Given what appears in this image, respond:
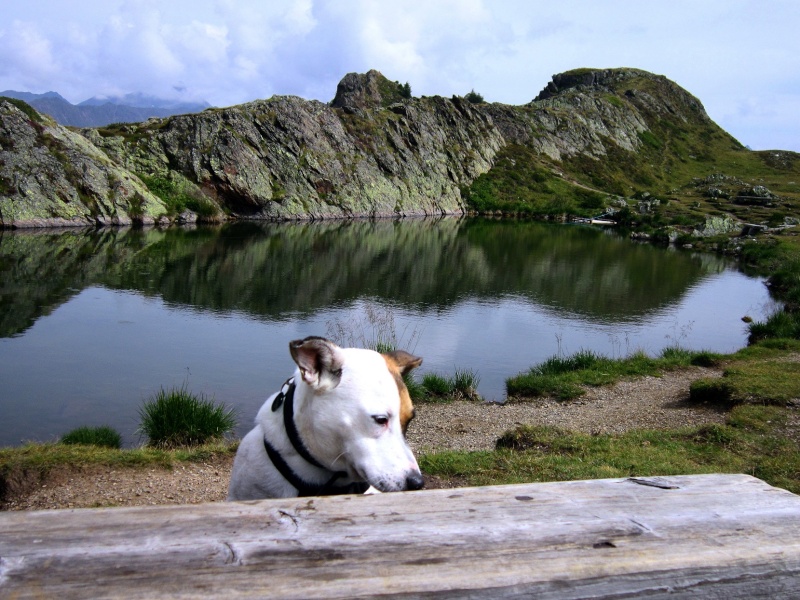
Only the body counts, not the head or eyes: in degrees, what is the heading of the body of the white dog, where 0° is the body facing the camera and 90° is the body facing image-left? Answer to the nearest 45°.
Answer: approximately 315°

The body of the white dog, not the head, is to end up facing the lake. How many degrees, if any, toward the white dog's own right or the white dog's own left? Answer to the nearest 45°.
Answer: approximately 135° to the white dog's own left

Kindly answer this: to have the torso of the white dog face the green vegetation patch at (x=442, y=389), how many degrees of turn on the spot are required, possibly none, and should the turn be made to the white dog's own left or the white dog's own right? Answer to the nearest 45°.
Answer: approximately 135° to the white dog's own left

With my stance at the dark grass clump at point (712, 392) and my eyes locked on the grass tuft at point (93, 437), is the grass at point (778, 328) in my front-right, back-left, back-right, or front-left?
back-right

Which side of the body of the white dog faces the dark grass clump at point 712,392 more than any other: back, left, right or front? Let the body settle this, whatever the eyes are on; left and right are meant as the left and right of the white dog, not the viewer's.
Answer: left

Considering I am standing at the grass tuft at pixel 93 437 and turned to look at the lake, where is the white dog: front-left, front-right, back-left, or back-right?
back-right

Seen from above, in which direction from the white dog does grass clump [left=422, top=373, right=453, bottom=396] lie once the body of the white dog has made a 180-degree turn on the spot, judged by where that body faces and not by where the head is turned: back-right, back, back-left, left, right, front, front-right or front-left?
front-right
